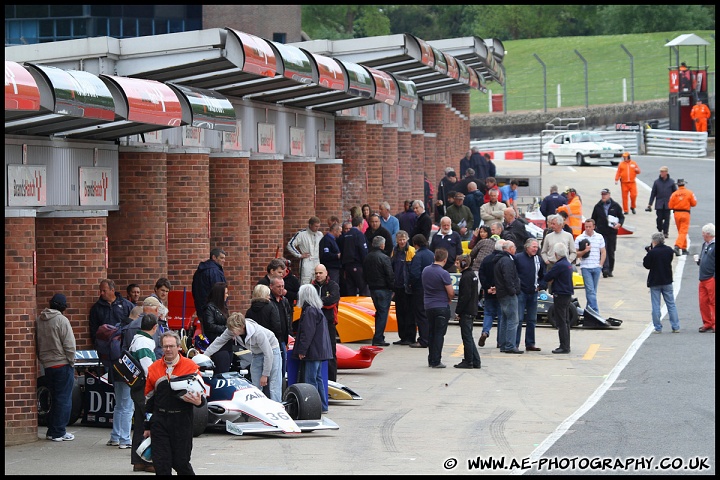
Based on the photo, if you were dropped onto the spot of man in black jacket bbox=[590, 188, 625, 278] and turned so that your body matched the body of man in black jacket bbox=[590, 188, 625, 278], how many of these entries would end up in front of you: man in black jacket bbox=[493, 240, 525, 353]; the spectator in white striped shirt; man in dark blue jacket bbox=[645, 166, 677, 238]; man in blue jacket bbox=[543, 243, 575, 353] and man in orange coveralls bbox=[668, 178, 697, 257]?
3

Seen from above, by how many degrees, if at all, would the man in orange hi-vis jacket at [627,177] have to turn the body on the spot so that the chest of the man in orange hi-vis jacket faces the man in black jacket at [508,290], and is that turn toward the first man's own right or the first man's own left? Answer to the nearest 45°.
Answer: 0° — they already face them

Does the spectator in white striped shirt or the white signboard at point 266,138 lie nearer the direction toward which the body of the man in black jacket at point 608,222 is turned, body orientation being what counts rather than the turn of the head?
the spectator in white striped shirt

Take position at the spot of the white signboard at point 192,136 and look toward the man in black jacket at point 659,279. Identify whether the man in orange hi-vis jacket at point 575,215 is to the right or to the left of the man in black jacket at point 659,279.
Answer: left
